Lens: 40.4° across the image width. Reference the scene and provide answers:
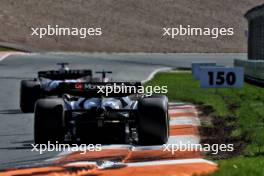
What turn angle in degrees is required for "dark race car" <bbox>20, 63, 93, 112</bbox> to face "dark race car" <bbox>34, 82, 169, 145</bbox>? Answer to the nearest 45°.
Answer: approximately 180°

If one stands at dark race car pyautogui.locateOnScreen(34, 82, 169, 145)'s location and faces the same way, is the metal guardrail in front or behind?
in front

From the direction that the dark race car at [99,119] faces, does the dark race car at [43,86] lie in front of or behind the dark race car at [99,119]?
in front

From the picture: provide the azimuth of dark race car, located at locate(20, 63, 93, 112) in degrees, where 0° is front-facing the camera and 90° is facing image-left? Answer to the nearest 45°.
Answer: approximately 180°

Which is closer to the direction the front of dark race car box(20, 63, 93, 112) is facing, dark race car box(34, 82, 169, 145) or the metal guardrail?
the metal guardrail

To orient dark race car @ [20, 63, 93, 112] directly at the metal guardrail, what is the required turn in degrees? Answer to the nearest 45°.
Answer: approximately 45° to its right

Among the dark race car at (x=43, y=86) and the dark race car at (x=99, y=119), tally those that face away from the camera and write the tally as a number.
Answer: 2

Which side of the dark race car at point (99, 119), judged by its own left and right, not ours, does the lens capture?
back
